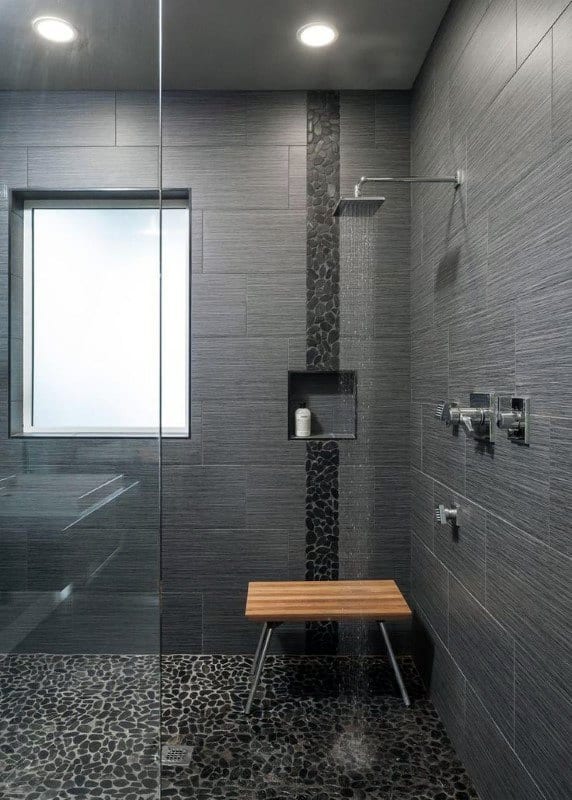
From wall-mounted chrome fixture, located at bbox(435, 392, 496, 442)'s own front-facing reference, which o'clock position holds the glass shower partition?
The glass shower partition is roughly at 10 o'clock from the wall-mounted chrome fixture.

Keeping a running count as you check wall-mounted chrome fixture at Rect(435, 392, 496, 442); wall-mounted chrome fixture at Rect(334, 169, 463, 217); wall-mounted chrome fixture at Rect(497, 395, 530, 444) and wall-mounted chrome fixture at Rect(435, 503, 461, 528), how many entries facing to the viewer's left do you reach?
4

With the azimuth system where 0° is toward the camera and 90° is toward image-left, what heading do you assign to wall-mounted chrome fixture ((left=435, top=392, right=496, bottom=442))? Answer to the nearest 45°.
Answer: approximately 90°

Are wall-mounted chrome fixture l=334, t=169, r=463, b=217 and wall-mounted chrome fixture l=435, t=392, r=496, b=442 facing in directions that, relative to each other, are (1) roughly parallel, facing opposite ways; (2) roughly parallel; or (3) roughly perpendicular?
roughly parallel

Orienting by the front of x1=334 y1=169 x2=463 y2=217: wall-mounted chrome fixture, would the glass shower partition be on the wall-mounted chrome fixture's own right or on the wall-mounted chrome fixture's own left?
on the wall-mounted chrome fixture's own left

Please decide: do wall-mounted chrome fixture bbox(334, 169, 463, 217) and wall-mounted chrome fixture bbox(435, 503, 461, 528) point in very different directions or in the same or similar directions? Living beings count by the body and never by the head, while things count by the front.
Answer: same or similar directions

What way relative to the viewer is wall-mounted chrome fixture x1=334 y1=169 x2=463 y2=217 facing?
to the viewer's left

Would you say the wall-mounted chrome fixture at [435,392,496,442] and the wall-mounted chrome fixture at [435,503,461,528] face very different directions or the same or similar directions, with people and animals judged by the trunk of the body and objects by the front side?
same or similar directions

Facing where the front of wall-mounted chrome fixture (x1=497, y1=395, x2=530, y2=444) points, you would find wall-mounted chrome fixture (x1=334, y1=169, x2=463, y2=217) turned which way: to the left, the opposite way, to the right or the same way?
the same way

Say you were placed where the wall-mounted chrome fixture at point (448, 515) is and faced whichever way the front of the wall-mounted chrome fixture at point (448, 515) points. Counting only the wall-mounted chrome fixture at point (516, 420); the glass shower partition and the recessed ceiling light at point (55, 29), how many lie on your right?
0

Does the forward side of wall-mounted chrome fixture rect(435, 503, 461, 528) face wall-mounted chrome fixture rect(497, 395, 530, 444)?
no

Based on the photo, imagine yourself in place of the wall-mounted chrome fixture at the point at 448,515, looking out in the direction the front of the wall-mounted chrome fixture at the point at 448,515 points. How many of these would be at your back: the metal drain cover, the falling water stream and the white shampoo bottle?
0

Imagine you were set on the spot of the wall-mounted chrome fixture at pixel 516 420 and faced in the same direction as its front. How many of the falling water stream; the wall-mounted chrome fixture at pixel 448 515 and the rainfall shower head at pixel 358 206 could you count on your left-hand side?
0

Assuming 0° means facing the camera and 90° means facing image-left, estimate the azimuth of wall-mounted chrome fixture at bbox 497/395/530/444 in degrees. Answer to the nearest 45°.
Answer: approximately 90°

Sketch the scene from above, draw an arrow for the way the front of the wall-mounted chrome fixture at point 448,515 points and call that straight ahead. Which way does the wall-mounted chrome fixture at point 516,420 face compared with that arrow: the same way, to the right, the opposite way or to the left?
the same way
